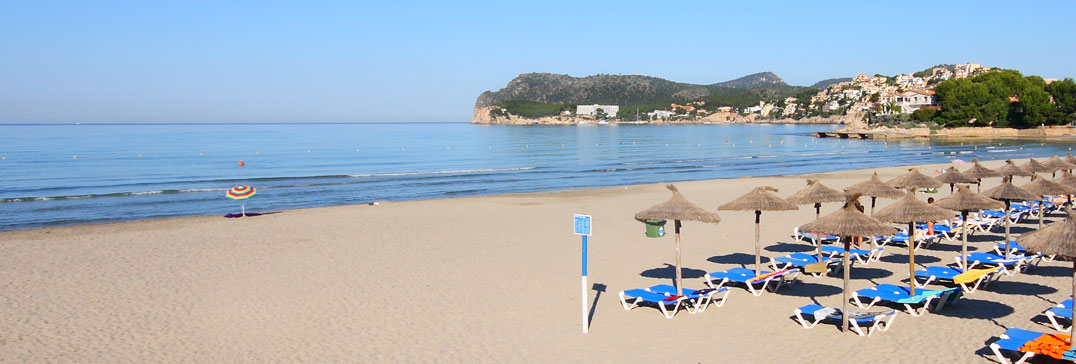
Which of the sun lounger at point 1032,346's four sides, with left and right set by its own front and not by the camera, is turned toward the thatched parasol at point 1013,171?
right

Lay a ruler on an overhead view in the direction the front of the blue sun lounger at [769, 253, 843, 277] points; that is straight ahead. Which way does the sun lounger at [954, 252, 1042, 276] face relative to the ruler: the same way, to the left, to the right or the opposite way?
the same way

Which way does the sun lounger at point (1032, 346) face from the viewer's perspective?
to the viewer's left

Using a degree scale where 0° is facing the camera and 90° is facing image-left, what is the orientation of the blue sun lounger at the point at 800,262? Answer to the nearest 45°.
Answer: approximately 90°

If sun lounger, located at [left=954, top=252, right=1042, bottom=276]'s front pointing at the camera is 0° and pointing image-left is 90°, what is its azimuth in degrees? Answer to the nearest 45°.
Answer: approximately 90°

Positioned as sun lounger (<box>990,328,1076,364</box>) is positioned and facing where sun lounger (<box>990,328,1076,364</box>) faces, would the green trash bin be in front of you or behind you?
in front

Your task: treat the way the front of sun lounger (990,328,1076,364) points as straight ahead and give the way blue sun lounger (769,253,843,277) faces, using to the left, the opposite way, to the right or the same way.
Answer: the same way

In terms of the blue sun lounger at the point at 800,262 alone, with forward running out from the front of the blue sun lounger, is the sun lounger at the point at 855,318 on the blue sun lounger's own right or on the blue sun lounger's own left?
on the blue sun lounger's own left

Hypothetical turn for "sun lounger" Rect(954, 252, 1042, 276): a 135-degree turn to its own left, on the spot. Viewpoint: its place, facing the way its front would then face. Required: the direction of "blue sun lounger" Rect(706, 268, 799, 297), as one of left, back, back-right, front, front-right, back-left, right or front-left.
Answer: right

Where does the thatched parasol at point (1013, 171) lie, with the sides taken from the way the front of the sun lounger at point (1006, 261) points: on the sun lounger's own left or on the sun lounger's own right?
on the sun lounger's own right

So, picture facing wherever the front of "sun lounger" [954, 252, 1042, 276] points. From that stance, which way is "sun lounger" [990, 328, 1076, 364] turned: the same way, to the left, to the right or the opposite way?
the same way

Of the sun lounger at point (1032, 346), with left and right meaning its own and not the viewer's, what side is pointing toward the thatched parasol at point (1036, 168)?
right

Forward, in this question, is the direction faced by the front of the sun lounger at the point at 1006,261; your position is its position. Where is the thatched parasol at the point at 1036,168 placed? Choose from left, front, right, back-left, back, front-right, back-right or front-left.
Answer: right

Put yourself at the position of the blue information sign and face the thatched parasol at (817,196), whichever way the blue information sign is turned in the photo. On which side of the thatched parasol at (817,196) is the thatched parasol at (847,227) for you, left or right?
right

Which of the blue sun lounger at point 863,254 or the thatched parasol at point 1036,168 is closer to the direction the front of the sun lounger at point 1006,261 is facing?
the blue sun lounger
